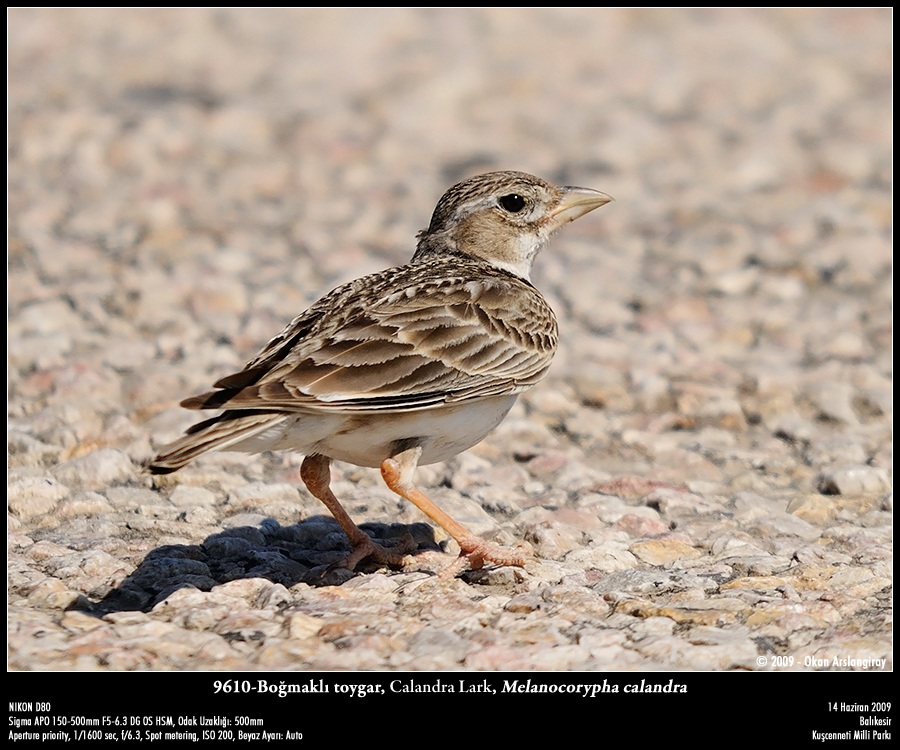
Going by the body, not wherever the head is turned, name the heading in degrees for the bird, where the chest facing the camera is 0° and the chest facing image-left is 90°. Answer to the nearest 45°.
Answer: approximately 270°
